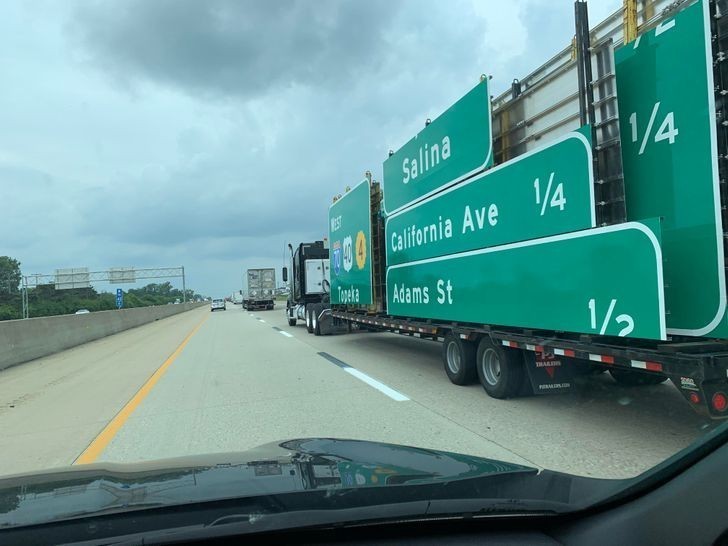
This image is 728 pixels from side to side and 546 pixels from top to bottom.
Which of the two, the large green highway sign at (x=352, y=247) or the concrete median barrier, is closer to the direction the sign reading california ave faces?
the concrete median barrier

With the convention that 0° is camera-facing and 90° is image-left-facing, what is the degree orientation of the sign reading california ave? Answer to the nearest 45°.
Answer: approximately 45°

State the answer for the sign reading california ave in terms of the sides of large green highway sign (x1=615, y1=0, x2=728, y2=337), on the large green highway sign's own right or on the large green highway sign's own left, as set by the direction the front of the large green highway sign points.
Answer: on the large green highway sign's own right

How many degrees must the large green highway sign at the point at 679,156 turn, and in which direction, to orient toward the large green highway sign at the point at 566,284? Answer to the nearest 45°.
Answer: approximately 90° to its right

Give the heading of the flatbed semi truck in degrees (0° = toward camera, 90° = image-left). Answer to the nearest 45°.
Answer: approximately 135°

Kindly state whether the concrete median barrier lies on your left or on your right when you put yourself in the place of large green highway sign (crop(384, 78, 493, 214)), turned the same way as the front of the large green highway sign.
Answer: on your right

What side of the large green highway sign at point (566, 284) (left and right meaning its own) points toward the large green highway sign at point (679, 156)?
left

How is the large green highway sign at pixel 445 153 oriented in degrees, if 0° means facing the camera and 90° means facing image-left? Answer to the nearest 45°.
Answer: approximately 45°

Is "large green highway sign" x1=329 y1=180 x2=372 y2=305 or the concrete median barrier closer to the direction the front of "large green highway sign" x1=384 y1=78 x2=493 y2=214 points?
the concrete median barrier
